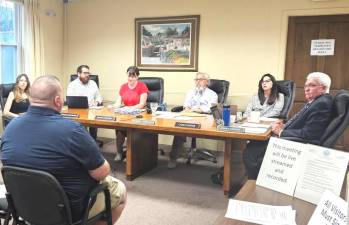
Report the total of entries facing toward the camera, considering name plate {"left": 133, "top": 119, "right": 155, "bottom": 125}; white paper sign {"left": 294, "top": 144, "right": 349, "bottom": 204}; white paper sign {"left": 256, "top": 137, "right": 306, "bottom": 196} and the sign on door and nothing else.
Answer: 4

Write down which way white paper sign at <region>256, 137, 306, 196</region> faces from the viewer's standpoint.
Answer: facing the viewer

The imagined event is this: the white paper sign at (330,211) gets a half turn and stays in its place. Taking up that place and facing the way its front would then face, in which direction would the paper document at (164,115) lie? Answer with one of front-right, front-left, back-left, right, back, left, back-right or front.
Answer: front-left

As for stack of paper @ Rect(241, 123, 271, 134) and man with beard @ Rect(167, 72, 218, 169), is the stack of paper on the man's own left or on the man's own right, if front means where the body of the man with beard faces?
on the man's own left

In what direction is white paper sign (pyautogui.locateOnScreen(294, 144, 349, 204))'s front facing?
toward the camera

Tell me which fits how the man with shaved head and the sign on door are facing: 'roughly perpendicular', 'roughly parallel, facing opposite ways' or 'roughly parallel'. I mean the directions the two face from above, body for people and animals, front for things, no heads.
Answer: roughly parallel, facing opposite ways

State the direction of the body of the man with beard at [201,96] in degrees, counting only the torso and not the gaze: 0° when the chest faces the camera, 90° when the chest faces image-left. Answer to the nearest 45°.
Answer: approximately 45°

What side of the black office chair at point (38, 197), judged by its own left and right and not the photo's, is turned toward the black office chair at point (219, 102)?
front

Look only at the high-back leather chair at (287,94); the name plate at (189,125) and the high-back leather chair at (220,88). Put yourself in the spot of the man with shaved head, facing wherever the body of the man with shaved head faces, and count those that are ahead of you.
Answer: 3

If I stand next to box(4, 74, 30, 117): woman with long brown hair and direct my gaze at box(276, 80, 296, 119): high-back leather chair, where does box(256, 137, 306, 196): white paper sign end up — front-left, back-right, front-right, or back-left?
front-right

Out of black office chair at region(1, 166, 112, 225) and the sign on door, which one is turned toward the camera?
the sign on door

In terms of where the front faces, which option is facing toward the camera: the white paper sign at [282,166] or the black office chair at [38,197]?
the white paper sign

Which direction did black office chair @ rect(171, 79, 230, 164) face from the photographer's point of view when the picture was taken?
facing the viewer and to the left of the viewer

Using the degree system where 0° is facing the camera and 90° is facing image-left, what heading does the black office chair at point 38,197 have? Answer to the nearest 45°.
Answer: approximately 225°

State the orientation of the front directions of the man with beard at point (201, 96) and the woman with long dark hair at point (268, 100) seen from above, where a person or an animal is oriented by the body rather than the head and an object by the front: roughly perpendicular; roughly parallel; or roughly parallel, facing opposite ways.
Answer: roughly parallel

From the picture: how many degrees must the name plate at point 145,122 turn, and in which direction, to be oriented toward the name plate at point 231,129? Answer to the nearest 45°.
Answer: approximately 45° to its left
